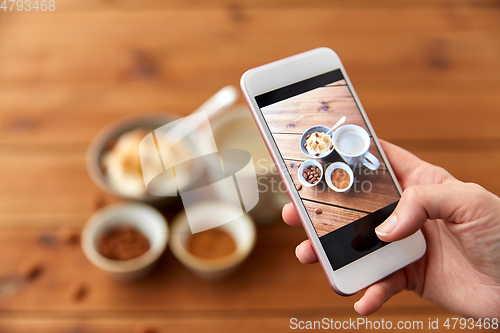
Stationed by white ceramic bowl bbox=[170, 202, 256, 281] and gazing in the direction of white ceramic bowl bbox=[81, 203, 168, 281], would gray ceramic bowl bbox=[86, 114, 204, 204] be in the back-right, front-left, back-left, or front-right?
front-right

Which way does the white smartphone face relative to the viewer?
toward the camera
